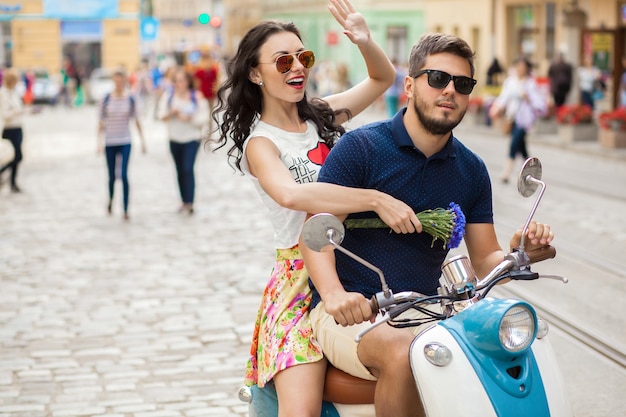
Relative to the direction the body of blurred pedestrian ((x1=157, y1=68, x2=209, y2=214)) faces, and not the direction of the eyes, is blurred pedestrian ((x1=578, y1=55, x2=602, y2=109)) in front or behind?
behind

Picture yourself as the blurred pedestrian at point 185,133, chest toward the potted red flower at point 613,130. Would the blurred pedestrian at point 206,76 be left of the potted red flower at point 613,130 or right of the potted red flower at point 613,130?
left

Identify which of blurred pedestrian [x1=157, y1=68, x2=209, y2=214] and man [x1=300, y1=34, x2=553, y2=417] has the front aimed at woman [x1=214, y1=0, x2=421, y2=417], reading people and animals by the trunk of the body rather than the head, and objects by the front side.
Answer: the blurred pedestrian

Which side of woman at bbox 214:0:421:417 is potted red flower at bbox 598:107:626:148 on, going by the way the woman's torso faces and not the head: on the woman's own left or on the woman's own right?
on the woman's own left

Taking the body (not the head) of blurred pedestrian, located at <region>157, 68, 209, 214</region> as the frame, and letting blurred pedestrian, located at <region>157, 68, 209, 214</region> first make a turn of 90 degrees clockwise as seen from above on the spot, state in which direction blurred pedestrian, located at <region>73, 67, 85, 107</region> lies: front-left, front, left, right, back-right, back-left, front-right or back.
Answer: right

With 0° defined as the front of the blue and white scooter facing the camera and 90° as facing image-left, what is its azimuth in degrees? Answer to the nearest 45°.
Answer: approximately 315°

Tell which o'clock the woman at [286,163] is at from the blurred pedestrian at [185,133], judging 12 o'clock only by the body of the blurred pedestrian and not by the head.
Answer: The woman is roughly at 12 o'clock from the blurred pedestrian.

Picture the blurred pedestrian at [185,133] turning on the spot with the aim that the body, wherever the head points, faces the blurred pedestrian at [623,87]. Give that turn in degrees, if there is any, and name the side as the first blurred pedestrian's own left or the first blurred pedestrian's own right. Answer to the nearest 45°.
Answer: approximately 135° to the first blurred pedestrian's own left

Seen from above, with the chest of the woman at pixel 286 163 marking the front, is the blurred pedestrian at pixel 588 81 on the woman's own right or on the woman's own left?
on the woman's own left

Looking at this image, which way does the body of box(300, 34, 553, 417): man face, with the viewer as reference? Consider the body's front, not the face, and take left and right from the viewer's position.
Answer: facing the viewer and to the right of the viewer

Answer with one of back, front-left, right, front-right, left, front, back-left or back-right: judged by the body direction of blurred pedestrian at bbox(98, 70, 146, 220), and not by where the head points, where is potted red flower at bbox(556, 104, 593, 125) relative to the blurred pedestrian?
back-left

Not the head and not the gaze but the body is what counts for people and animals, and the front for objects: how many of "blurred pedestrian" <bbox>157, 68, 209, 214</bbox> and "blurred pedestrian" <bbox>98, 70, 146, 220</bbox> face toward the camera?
2
